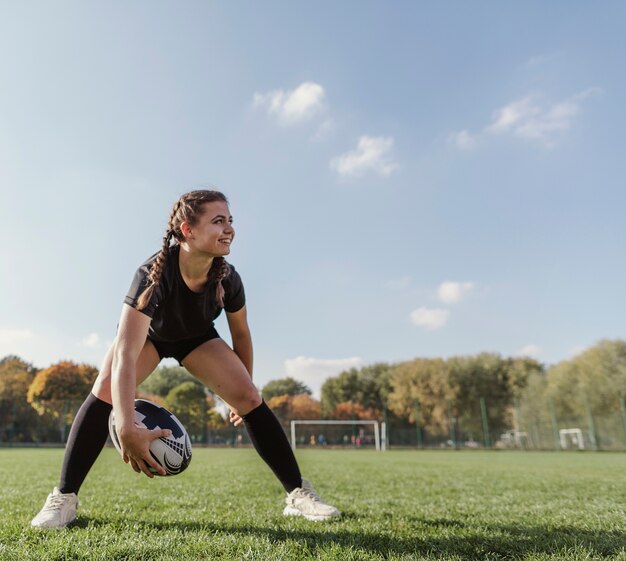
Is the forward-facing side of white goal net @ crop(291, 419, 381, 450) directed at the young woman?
yes

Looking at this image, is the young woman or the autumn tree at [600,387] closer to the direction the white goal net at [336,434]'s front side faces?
the young woman

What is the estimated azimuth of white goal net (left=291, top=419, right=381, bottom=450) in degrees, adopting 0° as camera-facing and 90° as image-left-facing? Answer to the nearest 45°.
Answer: approximately 0°

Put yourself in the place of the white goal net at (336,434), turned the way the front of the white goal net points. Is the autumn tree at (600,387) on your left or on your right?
on your left
